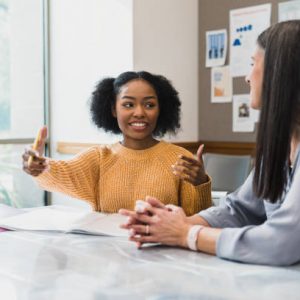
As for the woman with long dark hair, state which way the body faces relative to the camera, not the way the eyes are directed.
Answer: to the viewer's left

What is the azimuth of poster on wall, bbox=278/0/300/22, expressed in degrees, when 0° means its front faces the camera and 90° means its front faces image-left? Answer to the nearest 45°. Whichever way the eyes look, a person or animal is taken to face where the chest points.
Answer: approximately 45°

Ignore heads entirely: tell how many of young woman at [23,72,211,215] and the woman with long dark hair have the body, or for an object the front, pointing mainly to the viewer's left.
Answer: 1

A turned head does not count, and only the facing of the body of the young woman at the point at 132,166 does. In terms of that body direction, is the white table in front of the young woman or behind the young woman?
in front

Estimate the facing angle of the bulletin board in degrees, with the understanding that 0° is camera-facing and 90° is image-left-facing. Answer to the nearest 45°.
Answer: approximately 45°

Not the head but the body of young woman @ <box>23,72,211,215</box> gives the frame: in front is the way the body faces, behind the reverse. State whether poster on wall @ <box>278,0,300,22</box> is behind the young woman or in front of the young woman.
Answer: behind

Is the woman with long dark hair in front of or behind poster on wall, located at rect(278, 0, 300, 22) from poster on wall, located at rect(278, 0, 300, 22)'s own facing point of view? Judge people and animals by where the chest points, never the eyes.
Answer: in front

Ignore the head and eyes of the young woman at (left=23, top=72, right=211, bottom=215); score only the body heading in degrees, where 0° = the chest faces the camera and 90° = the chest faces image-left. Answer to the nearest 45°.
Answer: approximately 0°
